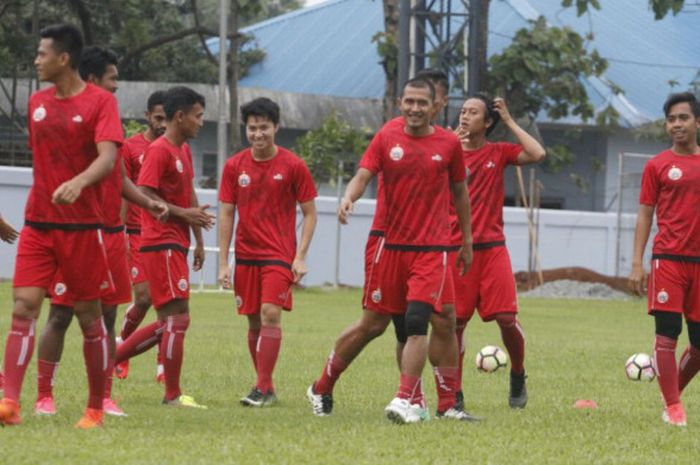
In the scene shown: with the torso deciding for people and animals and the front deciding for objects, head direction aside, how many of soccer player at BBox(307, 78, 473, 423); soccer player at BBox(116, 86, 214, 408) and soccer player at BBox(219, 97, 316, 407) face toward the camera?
2

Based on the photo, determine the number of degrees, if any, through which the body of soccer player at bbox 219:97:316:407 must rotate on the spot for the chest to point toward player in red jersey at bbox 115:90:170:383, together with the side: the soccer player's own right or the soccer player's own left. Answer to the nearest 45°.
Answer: approximately 135° to the soccer player's own right

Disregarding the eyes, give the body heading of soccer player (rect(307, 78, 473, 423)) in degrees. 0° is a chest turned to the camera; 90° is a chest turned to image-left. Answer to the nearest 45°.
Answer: approximately 0°

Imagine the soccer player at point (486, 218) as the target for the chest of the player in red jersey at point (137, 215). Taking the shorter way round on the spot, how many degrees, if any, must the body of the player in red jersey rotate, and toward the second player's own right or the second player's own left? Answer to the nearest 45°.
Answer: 0° — they already face them

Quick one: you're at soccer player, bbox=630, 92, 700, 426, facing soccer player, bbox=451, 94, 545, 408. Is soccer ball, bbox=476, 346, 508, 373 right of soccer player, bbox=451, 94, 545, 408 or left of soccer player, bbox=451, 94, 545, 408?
right

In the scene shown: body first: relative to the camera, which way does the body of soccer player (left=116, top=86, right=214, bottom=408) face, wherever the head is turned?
to the viewer's right

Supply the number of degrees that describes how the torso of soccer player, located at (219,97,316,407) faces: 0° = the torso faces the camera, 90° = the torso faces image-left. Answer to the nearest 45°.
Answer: approximately 0°

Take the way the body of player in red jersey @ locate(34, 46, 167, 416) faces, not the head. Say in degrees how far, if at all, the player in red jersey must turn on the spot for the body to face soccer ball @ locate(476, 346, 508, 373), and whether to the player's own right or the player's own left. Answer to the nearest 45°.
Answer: approximately 90° to the player's own left

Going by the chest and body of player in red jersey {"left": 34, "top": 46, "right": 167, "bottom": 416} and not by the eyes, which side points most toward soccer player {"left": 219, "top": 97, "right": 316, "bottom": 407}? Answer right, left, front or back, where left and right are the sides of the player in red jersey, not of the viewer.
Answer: left

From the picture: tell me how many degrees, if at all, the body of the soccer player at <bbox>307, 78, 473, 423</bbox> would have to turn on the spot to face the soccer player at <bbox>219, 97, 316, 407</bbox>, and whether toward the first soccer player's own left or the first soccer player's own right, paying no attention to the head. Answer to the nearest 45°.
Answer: approximately 135° to the first soccer player's own right

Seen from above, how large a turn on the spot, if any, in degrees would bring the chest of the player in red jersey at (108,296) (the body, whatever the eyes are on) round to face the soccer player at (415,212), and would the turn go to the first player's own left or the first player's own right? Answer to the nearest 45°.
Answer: approximately 45° to the first player's own left

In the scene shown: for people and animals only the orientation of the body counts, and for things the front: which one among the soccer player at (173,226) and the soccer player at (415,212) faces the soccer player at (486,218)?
the soccer player at (173,226)
